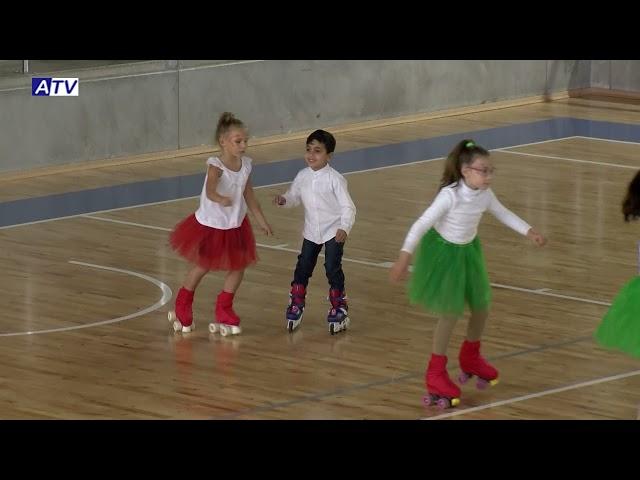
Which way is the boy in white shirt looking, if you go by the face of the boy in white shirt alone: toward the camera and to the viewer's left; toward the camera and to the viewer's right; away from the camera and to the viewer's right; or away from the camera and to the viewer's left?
toward the camera and to the viewer's left

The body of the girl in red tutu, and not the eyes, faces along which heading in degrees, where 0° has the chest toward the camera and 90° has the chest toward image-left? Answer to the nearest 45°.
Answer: approximately 315°
